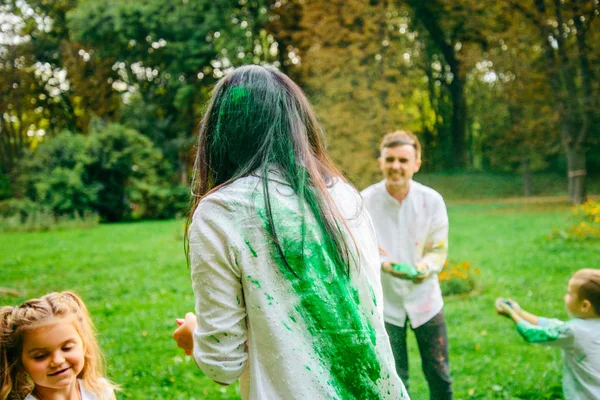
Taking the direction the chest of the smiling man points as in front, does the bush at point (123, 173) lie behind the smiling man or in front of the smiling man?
behind

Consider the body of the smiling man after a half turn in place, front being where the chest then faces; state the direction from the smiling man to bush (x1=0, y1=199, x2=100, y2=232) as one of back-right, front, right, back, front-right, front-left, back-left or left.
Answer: front-left

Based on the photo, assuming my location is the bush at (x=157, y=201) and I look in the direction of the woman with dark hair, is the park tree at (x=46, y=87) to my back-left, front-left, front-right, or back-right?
back-right

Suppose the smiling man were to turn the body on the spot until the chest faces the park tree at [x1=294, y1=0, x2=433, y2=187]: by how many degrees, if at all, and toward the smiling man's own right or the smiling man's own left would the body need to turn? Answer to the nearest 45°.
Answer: approximately 180°

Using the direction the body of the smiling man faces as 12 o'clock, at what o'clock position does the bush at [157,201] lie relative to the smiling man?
The bush is roughly at 5 o'clock from the smiling man.

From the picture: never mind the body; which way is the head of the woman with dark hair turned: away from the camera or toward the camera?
away from the camera

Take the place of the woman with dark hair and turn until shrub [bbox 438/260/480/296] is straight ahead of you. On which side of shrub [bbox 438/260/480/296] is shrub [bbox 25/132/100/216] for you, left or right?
left

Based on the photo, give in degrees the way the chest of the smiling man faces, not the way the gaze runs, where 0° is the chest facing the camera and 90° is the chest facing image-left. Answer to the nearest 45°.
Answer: approximately 0°

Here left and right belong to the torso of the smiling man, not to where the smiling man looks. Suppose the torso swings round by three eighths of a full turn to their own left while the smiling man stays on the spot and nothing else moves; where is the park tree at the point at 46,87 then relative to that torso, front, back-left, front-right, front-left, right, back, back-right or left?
left

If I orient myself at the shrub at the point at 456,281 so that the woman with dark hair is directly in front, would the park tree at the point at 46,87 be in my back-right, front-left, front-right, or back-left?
back-right

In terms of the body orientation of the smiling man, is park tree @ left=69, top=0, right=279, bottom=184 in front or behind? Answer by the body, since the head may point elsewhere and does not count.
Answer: behind

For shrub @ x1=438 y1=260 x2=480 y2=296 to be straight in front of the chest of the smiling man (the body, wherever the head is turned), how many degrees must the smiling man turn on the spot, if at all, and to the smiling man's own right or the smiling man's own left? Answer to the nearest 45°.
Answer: approximately 180°

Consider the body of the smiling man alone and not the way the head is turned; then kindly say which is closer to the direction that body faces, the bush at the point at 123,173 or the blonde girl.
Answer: the blonde girl

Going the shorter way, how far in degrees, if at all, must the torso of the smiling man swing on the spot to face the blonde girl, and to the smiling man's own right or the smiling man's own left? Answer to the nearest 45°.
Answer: approximately 45° to the smiling man's own right

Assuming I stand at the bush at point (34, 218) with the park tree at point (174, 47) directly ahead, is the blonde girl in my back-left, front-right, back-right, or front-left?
back-right
